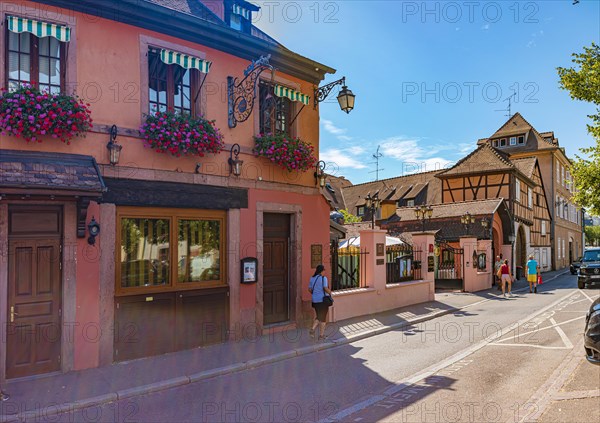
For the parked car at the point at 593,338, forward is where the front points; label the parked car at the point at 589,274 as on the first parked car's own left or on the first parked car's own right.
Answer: on the first parked car's own right

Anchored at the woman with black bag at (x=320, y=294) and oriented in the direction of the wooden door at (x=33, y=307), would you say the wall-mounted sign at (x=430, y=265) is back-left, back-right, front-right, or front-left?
back-right

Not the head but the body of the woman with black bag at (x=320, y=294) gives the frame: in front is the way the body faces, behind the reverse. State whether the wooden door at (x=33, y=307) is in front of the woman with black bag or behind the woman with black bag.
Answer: behind

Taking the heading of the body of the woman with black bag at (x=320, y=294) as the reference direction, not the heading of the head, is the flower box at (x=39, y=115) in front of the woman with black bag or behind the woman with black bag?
behind

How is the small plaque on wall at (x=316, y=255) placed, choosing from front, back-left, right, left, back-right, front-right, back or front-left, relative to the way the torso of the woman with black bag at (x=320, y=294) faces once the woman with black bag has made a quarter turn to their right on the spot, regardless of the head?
back-left
